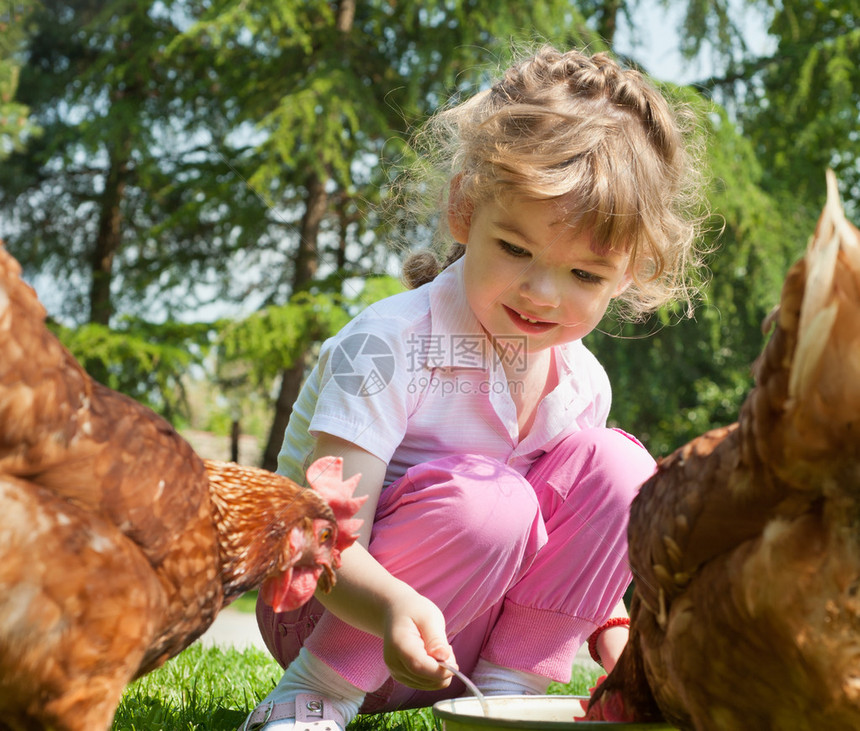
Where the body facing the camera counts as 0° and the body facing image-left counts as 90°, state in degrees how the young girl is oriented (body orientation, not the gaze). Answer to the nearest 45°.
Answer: approximately 315°

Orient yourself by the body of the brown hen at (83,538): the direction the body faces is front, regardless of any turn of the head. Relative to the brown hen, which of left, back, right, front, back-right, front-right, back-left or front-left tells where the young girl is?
front-left

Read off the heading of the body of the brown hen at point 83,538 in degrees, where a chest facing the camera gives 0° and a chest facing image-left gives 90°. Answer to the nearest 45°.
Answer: approximately 270°

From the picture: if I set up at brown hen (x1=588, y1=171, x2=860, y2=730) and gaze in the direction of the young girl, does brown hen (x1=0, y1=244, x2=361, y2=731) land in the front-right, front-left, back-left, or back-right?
front-left

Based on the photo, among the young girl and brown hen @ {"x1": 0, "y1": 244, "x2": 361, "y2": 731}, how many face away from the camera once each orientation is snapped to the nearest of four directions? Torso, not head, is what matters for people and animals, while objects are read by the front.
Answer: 0

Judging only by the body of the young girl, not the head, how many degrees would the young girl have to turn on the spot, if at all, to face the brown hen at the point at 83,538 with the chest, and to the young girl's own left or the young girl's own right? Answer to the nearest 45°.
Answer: approximately 90° to the young girl's own right

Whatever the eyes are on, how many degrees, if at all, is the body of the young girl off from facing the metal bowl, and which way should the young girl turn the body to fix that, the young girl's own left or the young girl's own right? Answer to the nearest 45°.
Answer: approximately 45° to the young girl's own right

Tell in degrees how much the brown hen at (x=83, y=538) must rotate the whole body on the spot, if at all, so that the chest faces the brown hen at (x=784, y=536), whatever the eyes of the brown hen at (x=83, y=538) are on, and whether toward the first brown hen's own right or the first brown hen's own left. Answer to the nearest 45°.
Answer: approximately 45° to the first brown hen's own right

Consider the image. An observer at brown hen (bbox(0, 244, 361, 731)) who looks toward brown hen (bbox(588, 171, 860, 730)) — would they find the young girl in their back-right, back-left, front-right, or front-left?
front-left

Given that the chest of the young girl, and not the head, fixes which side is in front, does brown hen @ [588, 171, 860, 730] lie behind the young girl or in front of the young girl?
in front

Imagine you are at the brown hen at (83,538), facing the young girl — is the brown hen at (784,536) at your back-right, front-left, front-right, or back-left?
front-right
